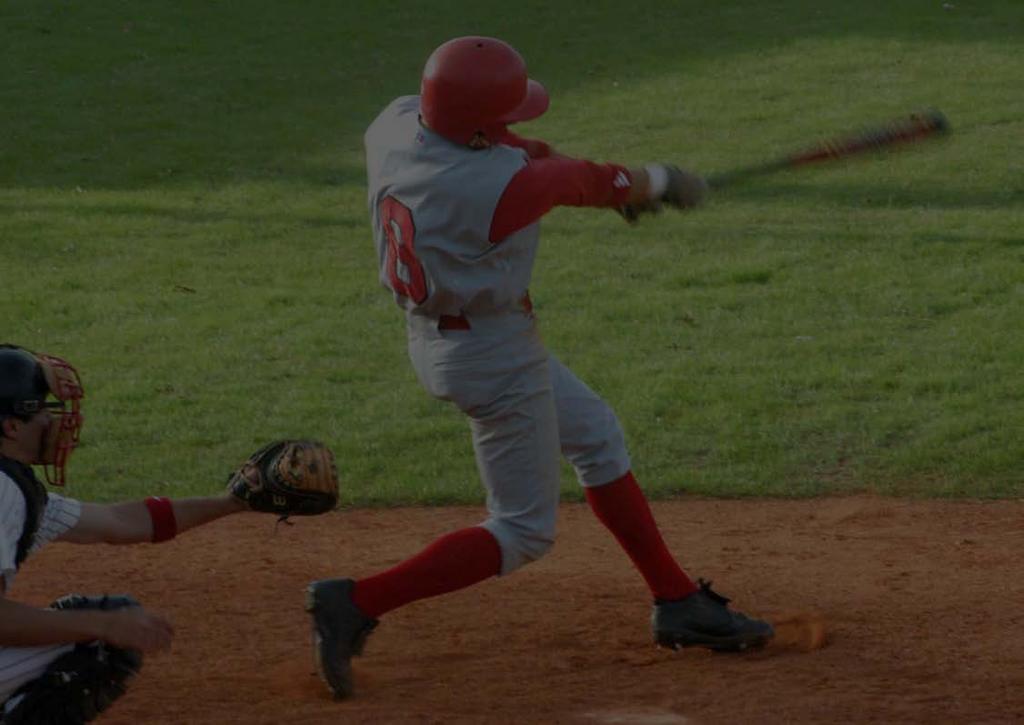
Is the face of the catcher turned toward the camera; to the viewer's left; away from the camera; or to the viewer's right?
to the viewer's right

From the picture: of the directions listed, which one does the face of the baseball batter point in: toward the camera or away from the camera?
away from the camera

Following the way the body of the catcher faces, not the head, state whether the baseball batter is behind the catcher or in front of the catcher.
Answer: in front

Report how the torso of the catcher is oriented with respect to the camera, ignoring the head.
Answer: to the viewer's right
